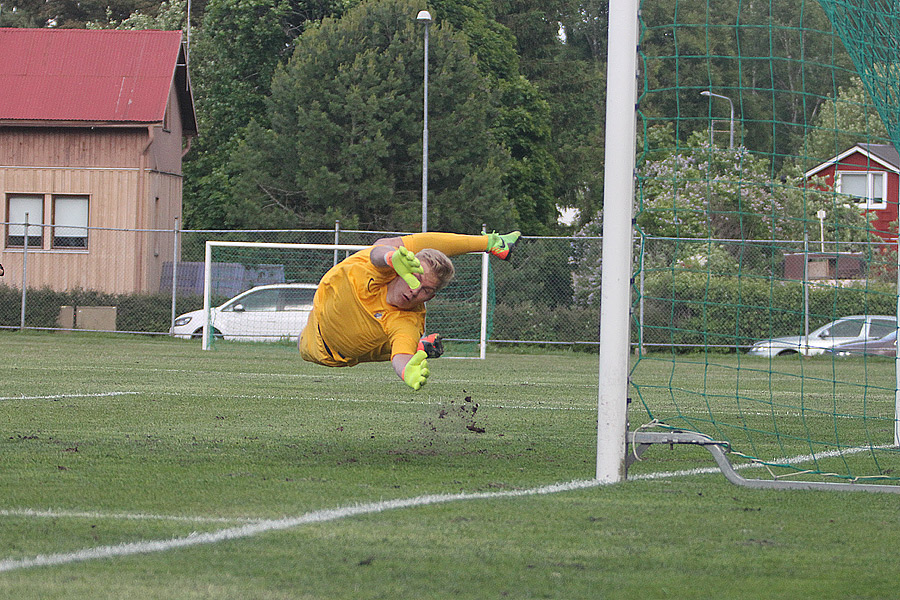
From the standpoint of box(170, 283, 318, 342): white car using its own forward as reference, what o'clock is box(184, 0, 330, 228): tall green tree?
The tall green tree is roughly at 3 o'clock from the white car.

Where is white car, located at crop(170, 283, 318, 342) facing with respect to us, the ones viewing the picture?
facing to the left of the viewer

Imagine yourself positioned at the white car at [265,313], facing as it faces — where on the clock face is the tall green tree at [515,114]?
The tall green tree is roughly at 4 o'clock from the white car.

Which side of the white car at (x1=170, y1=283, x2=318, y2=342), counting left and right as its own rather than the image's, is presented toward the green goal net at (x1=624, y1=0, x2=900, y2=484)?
left

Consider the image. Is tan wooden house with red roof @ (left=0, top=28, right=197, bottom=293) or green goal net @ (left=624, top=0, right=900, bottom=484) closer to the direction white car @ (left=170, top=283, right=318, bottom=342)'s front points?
the tan wooden house with red roof

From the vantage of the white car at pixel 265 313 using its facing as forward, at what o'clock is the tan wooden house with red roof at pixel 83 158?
The tan wooden house with red roof is roughly at 2 o'clock from the white car.

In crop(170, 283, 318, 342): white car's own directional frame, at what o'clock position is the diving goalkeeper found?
The diving goalkeeper is roughly at 9 o'clock from the white car.

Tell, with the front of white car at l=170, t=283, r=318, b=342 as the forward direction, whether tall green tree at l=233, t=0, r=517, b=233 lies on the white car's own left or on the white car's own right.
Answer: on the white car's own right
